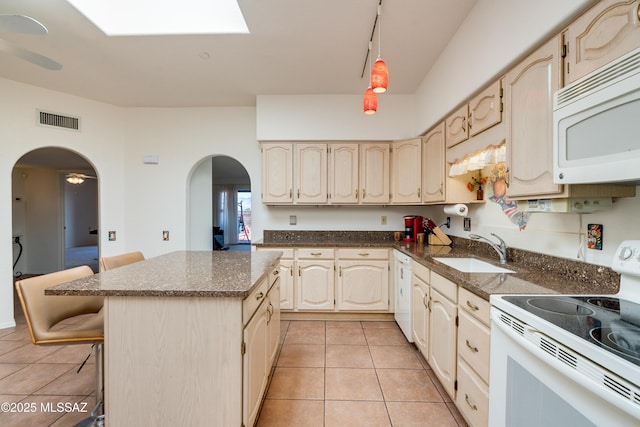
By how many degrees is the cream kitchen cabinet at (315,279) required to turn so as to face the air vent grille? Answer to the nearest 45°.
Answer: approximately 90° to its right

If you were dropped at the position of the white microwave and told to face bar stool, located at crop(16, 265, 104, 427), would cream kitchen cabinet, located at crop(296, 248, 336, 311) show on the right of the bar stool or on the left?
right

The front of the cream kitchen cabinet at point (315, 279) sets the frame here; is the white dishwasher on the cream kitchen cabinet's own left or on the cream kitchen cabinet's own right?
on the cream kitchen cabinet's own left

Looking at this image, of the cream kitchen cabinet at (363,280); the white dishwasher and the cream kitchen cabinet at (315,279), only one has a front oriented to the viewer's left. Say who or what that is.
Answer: the white dishwasher

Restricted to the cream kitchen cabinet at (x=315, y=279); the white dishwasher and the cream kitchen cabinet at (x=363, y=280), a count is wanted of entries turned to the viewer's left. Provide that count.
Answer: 1

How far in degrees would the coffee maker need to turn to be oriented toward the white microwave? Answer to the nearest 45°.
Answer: approximately 45° to its left

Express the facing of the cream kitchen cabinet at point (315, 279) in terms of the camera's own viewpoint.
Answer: facing the viewer

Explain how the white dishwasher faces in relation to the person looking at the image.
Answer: facing to the left of the viewer

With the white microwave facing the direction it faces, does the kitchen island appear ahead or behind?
ahead

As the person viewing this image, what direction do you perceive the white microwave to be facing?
facing the viewer and to the left of the viewer

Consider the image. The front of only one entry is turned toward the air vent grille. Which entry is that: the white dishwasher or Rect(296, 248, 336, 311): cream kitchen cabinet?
the white dishwasher

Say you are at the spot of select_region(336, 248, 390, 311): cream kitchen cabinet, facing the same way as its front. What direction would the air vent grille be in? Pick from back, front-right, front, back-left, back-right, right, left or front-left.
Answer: right

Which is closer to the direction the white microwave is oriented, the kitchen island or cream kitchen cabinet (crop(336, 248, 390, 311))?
the kitchen island

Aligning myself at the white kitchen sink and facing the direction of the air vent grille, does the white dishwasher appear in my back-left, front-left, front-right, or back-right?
front-right

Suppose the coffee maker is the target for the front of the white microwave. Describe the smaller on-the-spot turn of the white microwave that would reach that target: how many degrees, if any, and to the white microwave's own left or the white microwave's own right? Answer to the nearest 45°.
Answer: approximately 90° to the white microwave's own right

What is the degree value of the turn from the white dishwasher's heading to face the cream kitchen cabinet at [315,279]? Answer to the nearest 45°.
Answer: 0° — it already faces it

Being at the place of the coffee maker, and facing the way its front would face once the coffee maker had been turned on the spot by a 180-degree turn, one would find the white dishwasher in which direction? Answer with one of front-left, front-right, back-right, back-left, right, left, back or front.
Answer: back-right
